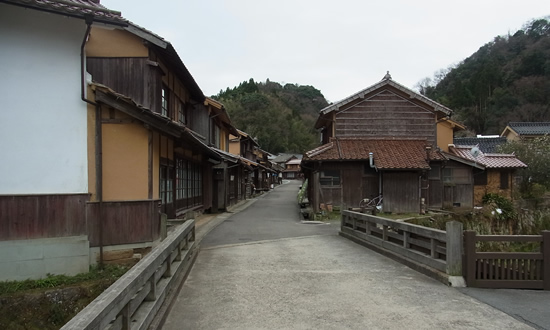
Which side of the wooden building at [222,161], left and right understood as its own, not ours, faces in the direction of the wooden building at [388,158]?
front

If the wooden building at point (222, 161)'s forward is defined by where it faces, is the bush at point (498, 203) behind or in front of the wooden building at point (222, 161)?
in front

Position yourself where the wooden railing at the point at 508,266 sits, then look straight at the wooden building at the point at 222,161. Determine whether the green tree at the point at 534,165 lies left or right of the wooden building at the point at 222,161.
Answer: right

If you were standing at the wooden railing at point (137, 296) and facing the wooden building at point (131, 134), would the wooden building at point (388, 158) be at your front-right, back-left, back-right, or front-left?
front-right

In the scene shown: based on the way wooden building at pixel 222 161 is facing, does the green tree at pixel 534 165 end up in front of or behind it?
in front

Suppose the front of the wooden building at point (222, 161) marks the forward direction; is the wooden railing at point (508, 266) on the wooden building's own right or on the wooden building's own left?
on the wooden building's own right

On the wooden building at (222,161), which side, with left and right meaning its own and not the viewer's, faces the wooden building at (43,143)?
right

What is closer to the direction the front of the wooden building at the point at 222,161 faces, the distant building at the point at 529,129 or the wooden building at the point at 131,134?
the distant building

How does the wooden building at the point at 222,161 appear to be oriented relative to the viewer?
to the viewer's right

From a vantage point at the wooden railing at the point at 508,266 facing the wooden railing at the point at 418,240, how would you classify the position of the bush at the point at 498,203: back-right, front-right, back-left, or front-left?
front-right

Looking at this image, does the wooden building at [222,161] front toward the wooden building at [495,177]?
yes

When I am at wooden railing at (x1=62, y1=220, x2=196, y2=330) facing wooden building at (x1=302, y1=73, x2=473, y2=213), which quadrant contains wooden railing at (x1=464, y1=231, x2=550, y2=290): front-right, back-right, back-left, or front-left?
front-right

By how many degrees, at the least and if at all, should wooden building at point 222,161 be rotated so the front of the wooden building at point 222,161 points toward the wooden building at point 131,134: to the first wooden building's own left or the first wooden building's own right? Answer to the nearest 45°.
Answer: approximately 90° to the first wooden building's own right
